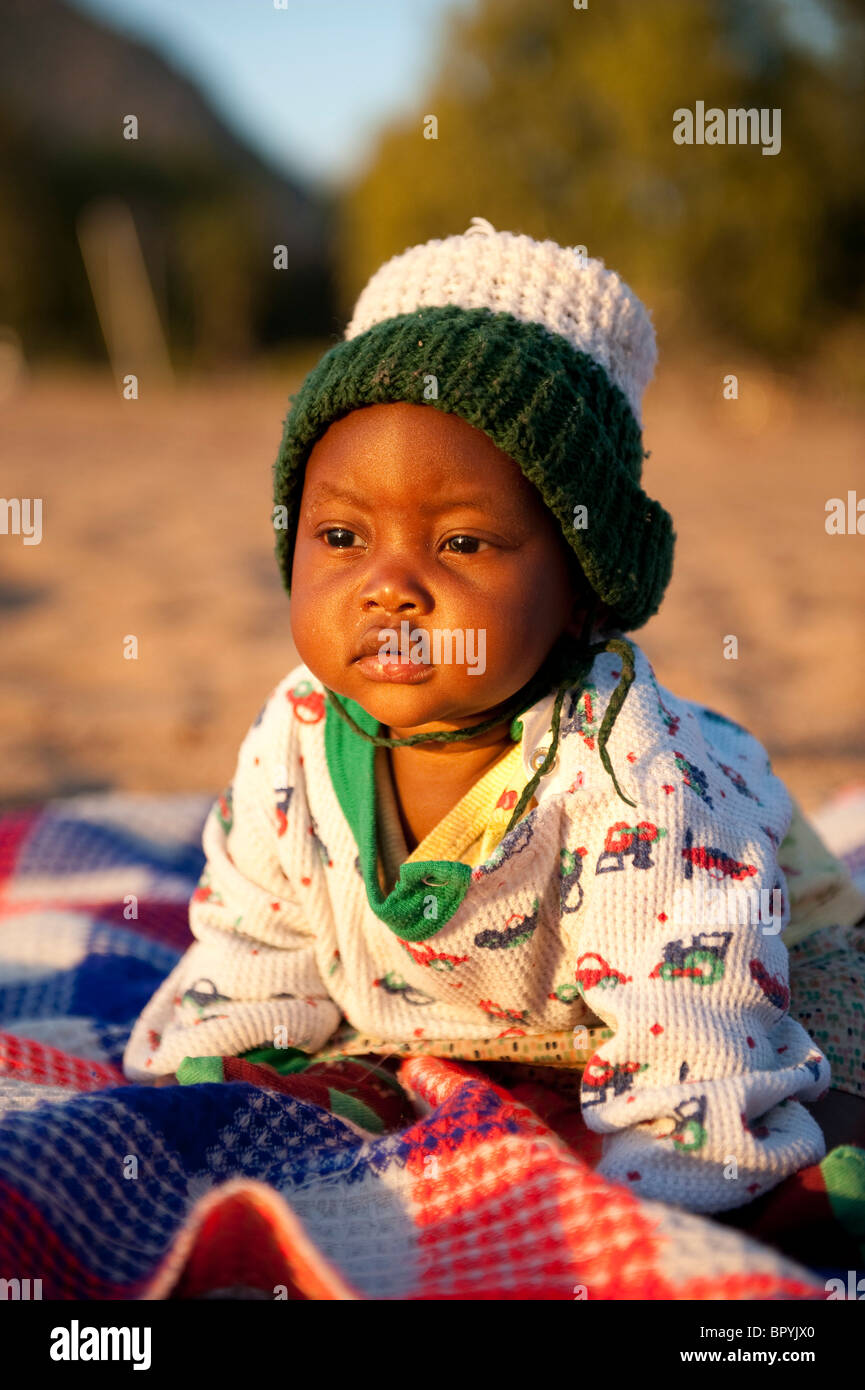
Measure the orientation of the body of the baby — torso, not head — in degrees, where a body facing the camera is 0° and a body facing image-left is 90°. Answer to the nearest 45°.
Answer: approximately 45°
